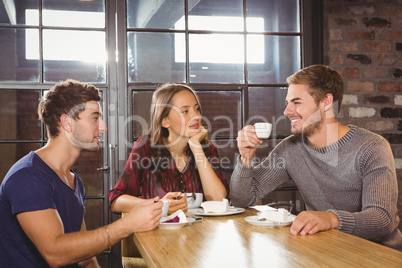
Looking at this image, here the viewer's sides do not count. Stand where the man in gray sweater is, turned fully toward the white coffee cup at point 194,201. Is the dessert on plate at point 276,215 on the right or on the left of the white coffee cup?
left

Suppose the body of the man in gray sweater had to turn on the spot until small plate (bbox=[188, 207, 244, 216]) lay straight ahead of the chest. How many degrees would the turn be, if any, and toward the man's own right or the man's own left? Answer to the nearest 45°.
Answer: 0° — they already face it

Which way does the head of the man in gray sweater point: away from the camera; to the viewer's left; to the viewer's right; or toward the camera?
to the viewer's left

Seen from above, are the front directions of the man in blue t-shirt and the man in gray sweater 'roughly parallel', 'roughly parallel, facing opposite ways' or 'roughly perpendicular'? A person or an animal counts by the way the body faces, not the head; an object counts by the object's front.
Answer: roughly parallel, facing opposite ways

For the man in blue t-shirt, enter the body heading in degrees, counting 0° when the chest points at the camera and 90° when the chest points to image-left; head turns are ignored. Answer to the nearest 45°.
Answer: approximately 270°

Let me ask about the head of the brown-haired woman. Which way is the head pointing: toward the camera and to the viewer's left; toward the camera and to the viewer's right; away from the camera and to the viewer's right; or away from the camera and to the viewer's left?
toward the camera and to the viewer's right

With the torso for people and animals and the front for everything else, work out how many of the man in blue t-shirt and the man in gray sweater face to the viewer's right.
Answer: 1

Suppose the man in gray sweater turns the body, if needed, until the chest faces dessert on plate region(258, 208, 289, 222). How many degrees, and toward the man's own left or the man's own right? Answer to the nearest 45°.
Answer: approximately 45° to the man's own left

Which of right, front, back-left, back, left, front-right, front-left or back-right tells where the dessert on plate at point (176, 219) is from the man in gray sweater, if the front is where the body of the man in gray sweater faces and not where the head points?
front

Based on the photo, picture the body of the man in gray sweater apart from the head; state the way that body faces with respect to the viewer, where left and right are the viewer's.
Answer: facing the viewer and to the left of the viewer

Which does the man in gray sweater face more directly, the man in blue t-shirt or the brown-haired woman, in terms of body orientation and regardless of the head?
the man in blue t-shirt

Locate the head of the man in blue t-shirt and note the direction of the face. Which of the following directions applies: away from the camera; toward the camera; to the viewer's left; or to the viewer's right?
to the viewer's right
